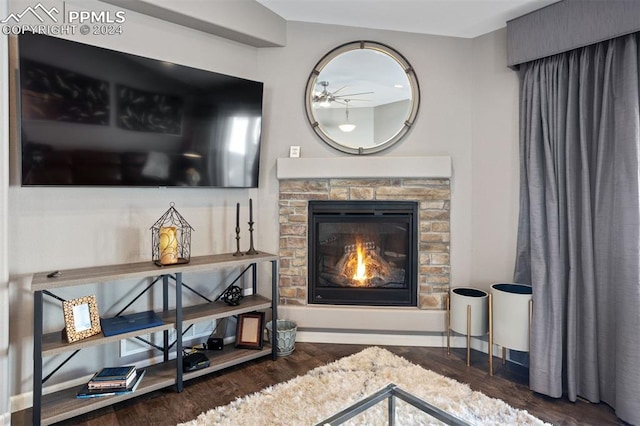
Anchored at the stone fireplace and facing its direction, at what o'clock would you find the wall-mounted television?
The wall-mounted television is roughly at 2 o'clock from the stone fireplace.

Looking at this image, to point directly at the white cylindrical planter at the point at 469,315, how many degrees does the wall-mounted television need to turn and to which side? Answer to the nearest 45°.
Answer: approximately 45° to its left

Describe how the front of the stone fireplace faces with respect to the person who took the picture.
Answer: facing the viewer

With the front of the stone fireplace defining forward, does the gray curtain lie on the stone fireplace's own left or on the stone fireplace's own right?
on the stone fireplace's own left

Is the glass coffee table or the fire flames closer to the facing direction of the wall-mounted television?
the glass coffee table

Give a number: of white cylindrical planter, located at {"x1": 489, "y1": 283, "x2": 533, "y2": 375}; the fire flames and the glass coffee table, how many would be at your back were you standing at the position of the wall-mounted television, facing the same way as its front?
0

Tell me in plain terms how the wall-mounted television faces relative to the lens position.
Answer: facing the viewer and to the right of the viewer

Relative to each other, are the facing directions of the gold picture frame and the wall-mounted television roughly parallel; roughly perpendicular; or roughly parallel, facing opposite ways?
roughly parallel

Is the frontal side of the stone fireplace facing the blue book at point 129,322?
no

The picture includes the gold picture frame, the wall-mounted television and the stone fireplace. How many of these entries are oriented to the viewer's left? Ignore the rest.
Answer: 0

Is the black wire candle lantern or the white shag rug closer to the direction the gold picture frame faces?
the white shag rug

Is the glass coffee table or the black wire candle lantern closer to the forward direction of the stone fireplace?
the glass coffee table

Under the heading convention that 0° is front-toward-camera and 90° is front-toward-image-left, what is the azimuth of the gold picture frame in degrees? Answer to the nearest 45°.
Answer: approximately 315°

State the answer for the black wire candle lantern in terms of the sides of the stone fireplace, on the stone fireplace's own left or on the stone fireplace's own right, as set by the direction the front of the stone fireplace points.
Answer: on the stone fireplace's own right
